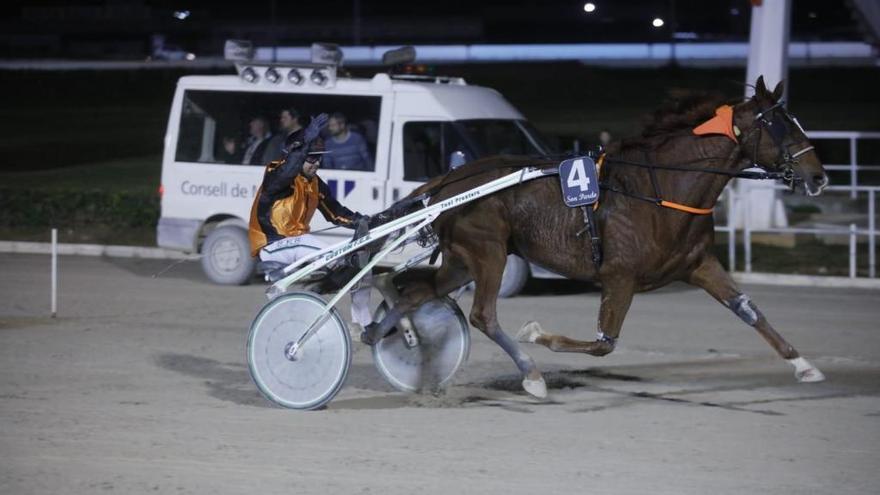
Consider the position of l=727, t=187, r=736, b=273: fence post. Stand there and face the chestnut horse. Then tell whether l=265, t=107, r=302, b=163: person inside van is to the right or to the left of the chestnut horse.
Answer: right

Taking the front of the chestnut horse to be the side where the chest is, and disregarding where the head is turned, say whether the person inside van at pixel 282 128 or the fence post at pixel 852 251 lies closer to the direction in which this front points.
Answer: the fence post

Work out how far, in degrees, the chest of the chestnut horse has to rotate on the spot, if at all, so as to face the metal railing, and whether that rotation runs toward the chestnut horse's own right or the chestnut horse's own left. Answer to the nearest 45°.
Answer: approximately 90° to the chestnut horse's own left

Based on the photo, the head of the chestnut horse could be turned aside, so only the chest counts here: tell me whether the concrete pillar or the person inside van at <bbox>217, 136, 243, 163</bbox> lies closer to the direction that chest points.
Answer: the concrete pillar

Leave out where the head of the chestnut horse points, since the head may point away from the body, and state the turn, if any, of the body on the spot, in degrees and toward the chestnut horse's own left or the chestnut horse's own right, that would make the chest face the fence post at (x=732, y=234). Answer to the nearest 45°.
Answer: approximately 90° to the chestnut horse's own left

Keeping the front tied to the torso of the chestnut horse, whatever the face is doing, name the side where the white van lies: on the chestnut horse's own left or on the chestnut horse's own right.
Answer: on the chestnut horse's own left

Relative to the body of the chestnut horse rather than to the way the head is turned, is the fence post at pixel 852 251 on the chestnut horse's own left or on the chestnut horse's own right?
on the chestnut horse's own left

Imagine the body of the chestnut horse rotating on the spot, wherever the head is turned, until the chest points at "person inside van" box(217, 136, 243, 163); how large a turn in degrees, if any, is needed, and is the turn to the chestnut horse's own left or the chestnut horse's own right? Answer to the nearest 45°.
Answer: approximately 135° to the chestnut horse's own left

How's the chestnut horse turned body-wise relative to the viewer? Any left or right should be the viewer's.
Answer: facing to the right of the viewer

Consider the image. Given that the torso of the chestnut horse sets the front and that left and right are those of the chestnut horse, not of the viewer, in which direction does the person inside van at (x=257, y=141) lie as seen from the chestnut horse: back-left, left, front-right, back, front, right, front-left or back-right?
back-left
